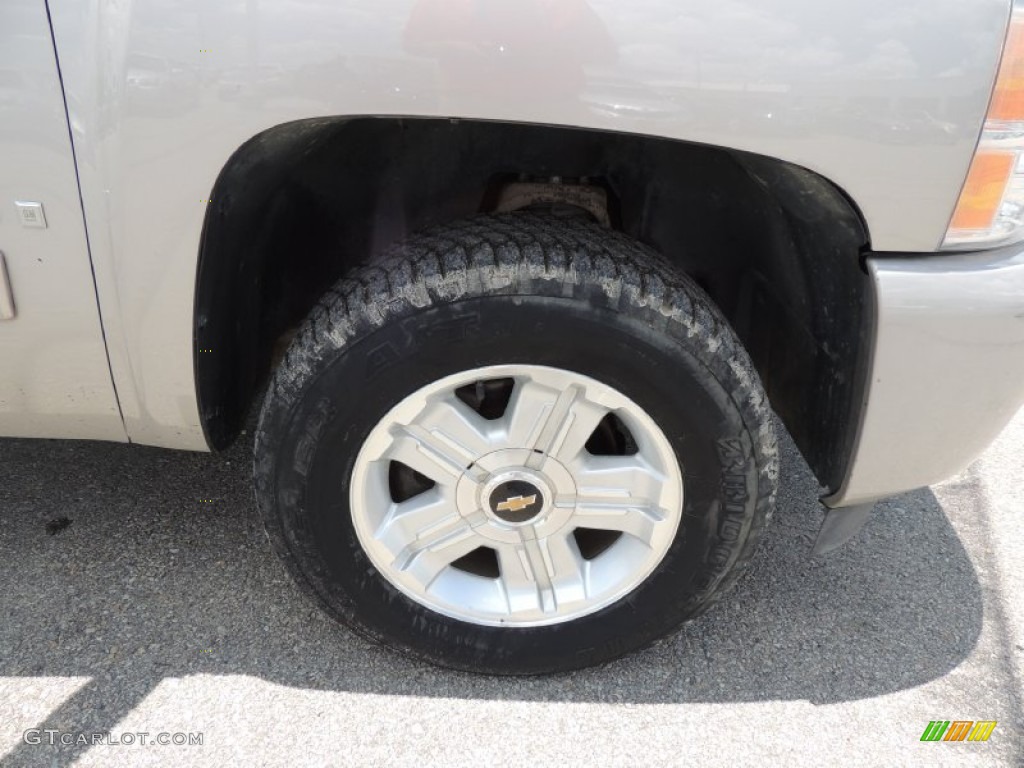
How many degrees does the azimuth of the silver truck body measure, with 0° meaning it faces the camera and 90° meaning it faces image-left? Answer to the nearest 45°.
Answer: approximately 270°
